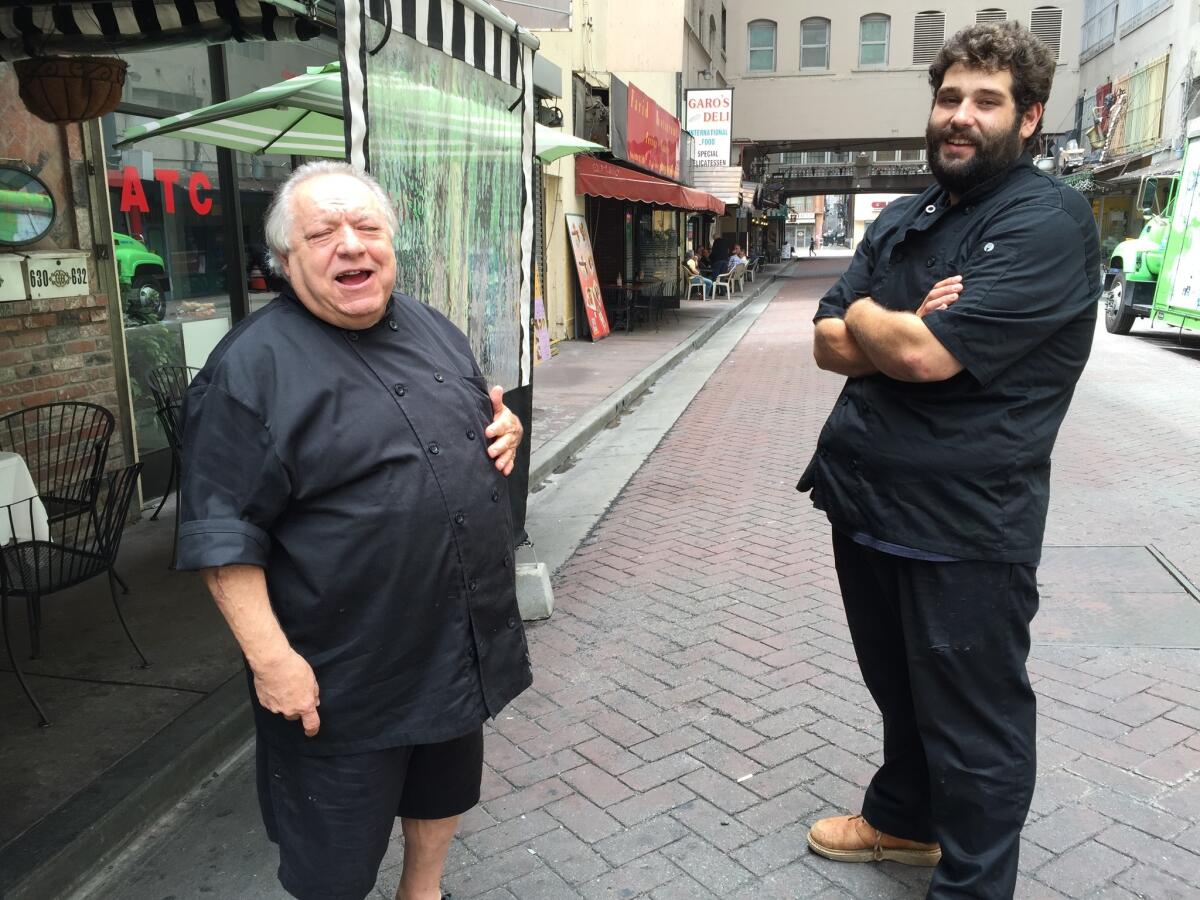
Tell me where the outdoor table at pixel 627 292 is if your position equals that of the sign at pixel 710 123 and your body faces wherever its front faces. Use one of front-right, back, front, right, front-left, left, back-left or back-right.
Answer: front

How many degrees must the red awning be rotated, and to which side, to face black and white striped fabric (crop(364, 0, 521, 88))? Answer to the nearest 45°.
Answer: approximately 45° to its right

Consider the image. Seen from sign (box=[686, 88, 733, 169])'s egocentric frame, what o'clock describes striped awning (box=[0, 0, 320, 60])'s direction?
The striped awning is roughly at 12 o'clock from the sign.

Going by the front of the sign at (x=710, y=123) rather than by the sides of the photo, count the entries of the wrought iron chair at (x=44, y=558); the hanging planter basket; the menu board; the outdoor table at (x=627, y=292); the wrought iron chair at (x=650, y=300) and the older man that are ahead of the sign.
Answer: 6

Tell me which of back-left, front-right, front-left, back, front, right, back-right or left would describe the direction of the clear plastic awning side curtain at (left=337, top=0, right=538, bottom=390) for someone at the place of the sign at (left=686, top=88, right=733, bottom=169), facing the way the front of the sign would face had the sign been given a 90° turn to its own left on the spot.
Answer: right

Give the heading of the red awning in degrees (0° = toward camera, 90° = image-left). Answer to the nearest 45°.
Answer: approximately 315°

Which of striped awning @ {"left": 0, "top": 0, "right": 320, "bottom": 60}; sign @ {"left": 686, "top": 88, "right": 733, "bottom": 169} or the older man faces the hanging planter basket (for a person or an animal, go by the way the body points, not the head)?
the sign

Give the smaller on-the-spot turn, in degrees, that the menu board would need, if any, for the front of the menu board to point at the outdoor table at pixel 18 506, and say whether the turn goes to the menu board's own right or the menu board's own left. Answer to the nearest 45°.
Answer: approximately 45° to the menu board's own right

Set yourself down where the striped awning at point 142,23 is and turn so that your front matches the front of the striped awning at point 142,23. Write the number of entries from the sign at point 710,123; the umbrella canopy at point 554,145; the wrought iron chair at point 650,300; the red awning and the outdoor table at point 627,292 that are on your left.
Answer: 5

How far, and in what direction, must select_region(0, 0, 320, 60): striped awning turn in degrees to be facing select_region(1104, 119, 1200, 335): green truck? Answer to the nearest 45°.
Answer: approximately 90° to its left
